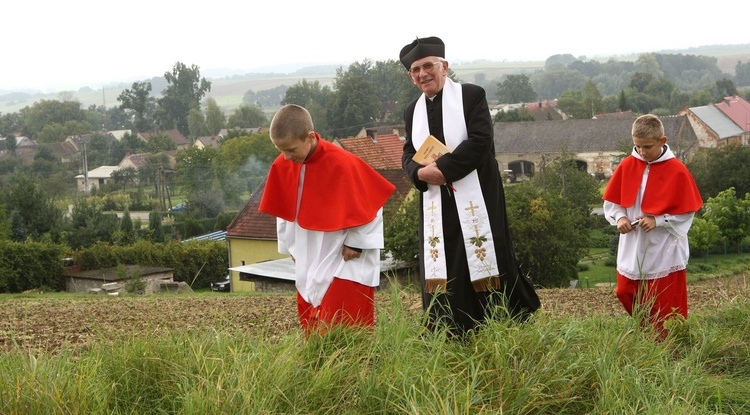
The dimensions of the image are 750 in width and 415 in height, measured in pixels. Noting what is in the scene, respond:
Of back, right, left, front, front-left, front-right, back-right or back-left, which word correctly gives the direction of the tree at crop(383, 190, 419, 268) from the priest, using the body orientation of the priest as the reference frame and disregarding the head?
back-right

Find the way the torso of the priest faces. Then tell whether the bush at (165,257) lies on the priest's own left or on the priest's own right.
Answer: on the priest's own right

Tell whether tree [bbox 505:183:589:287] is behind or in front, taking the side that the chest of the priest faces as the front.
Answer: behind

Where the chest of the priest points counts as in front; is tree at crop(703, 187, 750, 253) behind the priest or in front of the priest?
behind

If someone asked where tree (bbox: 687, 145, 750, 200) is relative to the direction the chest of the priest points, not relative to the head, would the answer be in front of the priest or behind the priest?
behind

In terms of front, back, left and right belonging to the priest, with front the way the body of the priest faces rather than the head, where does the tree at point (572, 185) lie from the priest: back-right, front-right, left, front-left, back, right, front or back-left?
back-right

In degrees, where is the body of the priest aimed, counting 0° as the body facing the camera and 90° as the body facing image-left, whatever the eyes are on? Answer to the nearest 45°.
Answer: approximately 45°
